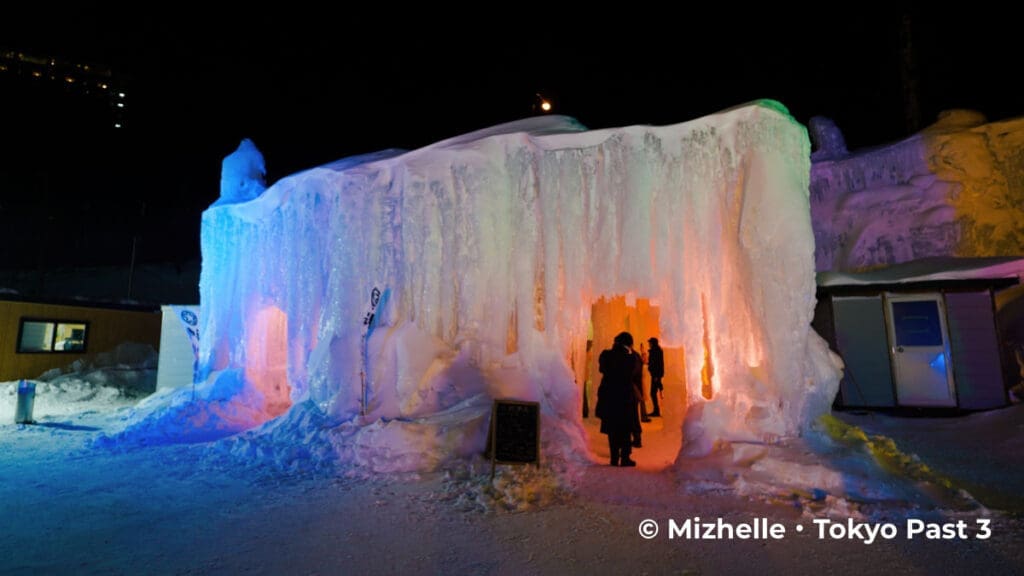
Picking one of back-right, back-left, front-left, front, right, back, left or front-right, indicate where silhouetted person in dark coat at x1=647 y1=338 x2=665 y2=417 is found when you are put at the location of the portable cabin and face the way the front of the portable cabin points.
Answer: front-right

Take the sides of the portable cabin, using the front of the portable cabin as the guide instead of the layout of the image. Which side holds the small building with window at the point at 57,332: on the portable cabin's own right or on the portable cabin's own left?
on the portable cabin's own right

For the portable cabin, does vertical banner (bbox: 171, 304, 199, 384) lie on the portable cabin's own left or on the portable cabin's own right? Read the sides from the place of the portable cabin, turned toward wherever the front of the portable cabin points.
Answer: on the portable cabin's own right

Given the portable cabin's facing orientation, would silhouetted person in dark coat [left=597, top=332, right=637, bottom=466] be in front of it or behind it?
in front

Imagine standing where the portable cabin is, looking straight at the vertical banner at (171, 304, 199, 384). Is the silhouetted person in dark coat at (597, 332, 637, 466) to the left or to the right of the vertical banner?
left

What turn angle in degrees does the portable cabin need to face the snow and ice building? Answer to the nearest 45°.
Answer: approximately 45° to its right

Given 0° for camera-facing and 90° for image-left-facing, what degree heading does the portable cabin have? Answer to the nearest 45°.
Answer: approximately 0°

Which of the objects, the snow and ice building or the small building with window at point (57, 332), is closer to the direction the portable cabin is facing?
the snow and ice building
